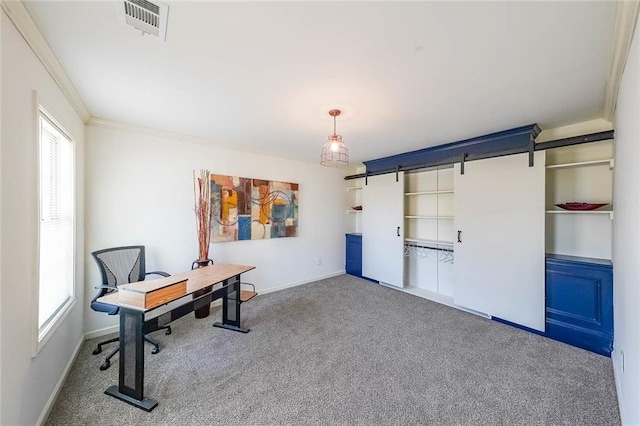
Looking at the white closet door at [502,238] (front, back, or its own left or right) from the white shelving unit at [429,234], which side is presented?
right

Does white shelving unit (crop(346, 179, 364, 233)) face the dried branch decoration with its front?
yes

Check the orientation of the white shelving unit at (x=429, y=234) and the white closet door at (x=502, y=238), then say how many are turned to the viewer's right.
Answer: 0

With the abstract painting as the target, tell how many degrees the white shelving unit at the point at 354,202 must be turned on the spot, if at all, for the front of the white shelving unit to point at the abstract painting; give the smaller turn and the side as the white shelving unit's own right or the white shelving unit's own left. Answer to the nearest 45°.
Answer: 0° — it already faces it

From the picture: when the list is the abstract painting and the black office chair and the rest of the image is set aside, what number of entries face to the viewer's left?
0

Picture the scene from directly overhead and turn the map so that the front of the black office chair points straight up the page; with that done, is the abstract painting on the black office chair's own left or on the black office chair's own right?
on the black office chair's own left

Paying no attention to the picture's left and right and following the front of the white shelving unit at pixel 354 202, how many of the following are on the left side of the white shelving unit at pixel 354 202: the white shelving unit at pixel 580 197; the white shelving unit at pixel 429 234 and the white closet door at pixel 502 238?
3

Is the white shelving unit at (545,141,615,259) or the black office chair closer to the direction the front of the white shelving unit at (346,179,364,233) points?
the black office chair

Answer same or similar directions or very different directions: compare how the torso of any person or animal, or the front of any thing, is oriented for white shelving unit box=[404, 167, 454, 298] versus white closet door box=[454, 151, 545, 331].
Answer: same or similar directions

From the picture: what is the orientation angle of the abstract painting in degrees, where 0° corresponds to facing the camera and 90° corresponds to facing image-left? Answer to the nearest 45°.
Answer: approximately 315°

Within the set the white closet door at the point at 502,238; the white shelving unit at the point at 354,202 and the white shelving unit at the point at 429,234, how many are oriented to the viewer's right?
0

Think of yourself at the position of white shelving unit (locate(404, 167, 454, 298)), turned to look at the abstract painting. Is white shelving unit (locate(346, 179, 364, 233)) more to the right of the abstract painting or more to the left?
right

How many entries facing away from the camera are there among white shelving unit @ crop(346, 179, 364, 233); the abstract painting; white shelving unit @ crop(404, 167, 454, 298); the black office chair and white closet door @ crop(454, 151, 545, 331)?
0

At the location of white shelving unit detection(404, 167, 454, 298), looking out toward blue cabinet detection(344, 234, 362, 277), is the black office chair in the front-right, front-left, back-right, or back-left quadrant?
front-left

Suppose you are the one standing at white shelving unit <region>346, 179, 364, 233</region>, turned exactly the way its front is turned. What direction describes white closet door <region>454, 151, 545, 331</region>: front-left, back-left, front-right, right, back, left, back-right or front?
left

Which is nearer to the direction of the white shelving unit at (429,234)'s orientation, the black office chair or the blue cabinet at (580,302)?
the black office chair

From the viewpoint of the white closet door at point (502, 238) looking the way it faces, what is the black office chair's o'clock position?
The black office chair is roughly at 12 o'clock from the white closet door.

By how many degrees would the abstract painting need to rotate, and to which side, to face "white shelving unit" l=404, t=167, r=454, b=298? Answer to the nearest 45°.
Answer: approximately 45° to its left

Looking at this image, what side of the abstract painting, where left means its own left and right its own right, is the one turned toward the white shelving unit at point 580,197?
front
